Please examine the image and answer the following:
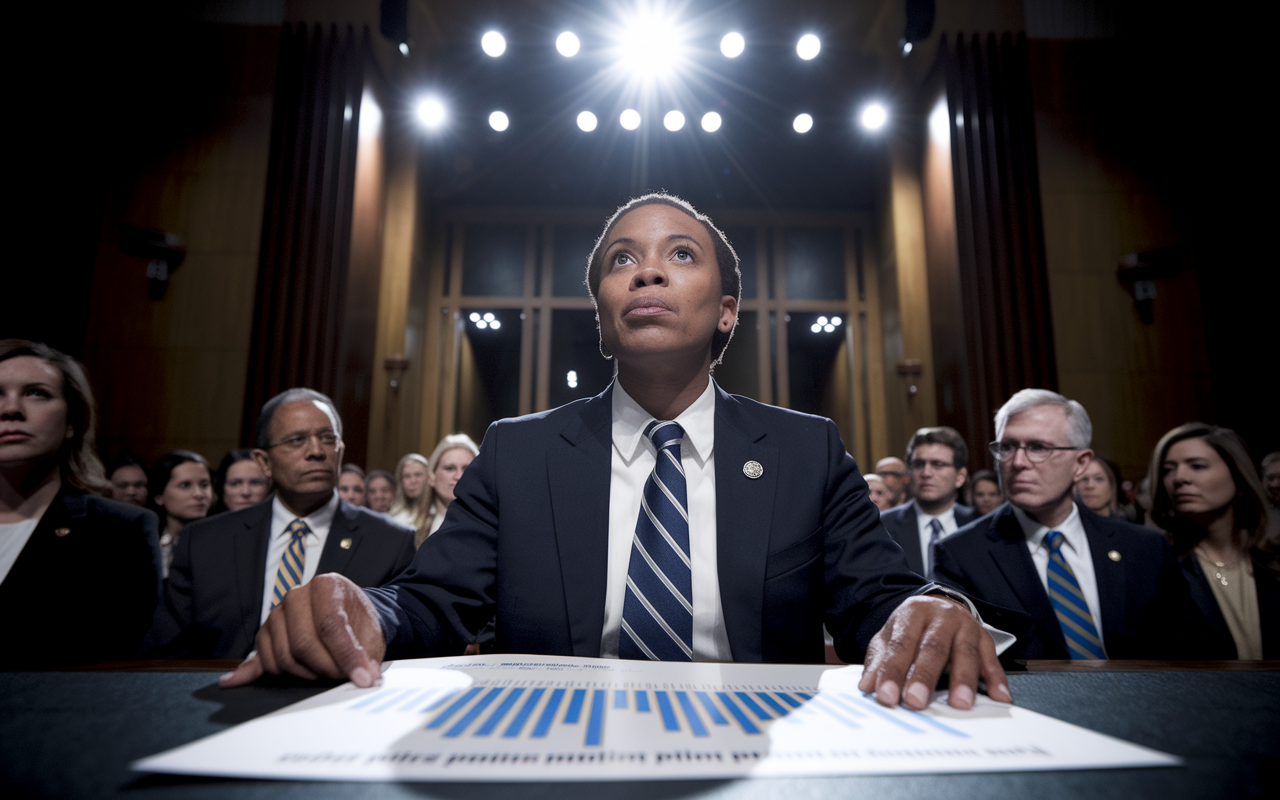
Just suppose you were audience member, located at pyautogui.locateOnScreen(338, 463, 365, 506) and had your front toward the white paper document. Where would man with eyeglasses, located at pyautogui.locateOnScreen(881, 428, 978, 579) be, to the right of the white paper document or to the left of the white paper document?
left

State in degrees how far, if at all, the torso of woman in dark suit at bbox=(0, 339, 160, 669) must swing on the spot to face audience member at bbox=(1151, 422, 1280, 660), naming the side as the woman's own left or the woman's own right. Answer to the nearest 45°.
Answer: approximately 90° to the woman's own left

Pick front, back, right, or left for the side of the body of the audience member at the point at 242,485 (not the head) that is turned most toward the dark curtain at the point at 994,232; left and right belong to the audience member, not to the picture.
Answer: left

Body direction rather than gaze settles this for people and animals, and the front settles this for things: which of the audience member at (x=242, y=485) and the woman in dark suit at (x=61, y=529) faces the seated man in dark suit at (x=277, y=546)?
the audience member

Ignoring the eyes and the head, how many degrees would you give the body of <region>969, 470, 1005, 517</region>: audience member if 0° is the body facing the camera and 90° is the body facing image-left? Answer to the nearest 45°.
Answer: approximately 0°

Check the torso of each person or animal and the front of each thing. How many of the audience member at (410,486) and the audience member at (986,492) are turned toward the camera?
2

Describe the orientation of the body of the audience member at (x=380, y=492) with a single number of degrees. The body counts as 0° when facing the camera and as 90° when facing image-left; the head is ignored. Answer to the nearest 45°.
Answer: approximately 0°

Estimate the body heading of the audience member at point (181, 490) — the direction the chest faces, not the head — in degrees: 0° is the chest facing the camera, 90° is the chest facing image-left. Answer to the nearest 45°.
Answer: approximately 315°
